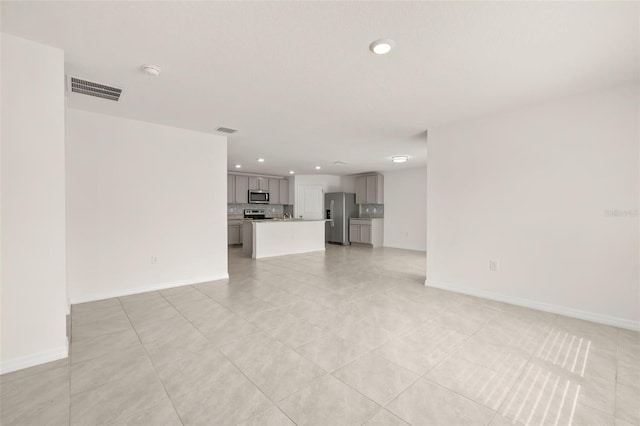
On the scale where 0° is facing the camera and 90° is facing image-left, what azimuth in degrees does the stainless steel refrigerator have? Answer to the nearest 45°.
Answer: approximately 45°

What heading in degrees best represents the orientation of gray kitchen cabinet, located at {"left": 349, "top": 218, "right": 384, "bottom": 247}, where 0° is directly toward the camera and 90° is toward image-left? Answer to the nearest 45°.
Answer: approximately 45°

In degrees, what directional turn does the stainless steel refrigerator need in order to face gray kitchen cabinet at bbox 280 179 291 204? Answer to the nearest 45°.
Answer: approximately 45° to its right

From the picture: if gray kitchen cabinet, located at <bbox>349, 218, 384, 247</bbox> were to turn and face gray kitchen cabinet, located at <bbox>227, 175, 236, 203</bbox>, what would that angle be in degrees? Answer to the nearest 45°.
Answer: approximately 45° to its right
